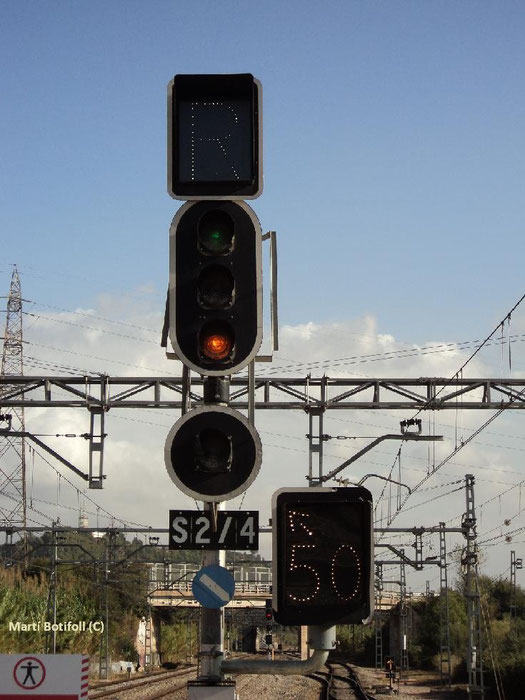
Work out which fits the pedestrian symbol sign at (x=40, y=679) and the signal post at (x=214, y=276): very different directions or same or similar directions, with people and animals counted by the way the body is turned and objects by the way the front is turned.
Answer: same or similar directions

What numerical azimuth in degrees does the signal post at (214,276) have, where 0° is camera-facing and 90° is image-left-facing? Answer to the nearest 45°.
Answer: approximately 0°

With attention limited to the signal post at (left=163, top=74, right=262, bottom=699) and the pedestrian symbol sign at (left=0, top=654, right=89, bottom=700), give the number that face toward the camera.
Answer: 2

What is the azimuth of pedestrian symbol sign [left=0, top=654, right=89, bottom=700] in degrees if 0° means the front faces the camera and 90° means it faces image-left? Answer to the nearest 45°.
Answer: approximately 0°
